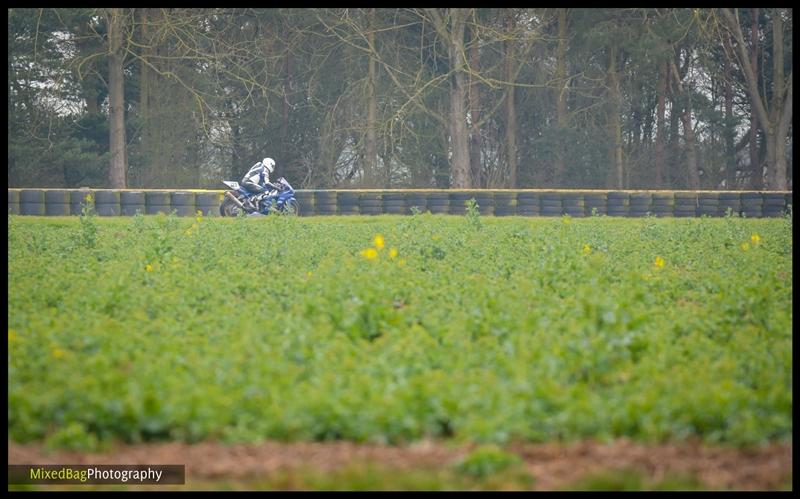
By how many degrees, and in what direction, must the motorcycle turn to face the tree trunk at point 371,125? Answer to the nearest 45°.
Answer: approximately 90° to its left

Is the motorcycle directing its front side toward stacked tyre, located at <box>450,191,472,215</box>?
yes

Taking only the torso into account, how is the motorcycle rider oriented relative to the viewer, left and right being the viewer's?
facing to the right of the viewer

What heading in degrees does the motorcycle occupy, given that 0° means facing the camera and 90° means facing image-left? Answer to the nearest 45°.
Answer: approximately 270°

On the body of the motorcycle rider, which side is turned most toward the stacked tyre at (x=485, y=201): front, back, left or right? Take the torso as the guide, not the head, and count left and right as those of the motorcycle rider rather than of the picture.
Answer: front

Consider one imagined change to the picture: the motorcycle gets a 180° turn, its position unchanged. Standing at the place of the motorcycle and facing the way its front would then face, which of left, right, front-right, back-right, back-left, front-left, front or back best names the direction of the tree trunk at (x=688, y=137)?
back-right

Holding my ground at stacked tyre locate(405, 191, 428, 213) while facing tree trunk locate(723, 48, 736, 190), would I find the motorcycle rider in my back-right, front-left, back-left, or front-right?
back-left
